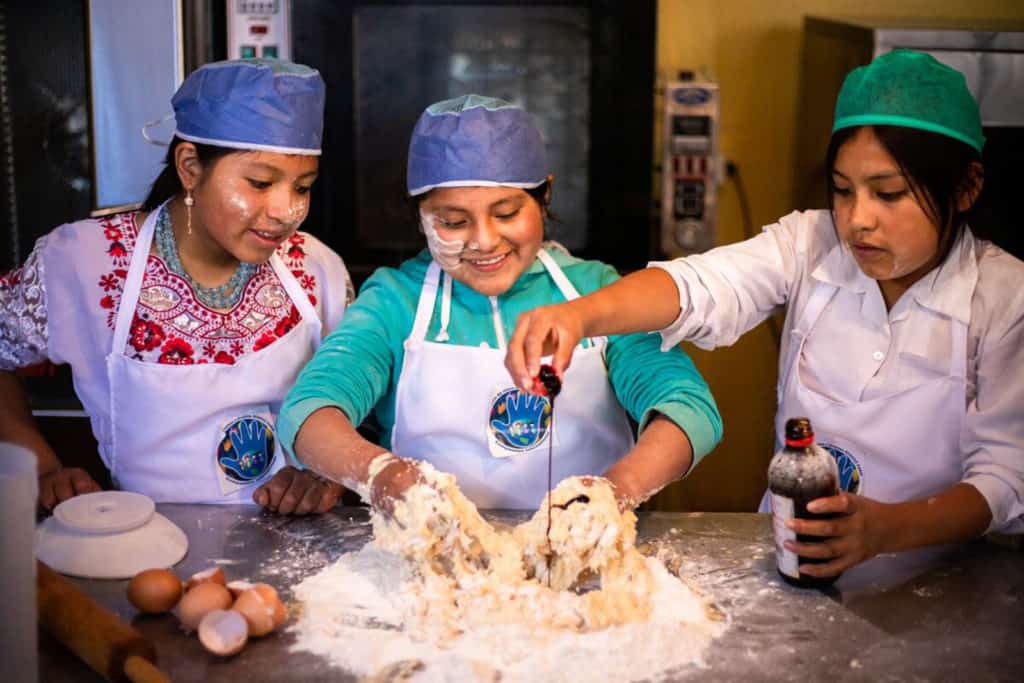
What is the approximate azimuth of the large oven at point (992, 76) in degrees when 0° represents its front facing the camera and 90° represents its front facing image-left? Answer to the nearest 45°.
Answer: approximately 0°

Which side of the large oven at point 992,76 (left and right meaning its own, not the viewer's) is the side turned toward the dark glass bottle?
front

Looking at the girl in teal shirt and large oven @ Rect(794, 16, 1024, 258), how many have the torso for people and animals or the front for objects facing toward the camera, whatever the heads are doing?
2

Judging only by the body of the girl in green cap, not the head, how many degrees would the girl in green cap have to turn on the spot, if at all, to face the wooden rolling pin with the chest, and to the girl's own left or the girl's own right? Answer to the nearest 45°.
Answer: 0° — they already face it

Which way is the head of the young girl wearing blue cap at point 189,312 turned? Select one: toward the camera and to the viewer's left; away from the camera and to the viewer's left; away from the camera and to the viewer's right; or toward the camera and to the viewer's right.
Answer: toward the camera and to the viewer's right

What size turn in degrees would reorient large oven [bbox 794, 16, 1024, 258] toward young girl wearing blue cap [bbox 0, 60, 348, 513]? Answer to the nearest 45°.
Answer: approximately 45° to its right

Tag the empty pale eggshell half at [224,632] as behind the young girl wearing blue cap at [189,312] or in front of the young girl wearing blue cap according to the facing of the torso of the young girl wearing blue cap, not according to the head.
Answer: in front

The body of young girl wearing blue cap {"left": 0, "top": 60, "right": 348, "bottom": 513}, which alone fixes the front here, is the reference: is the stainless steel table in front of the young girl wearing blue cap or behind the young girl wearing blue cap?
in front

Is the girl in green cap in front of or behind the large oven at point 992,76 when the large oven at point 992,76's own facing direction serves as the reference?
in front

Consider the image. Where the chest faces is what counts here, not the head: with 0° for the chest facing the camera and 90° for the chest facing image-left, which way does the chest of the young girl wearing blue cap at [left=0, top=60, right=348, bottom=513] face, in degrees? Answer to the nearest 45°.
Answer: approximately 315°

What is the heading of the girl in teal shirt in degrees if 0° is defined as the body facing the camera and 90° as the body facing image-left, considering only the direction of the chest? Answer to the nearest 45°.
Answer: approximately 0°
